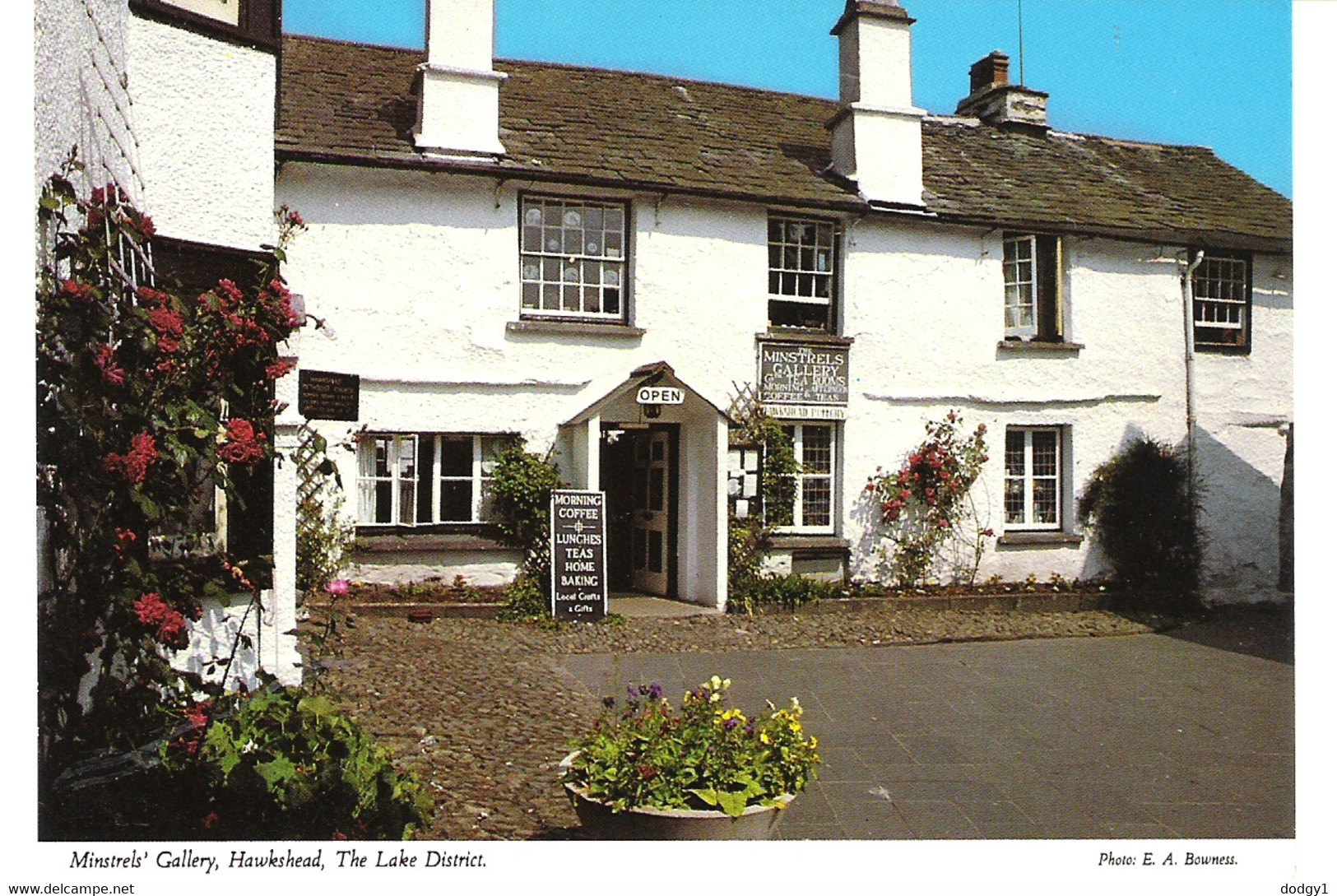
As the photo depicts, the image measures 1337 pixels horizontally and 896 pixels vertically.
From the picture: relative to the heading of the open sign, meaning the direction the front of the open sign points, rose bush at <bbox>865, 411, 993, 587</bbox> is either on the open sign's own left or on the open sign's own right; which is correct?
on the open sign's own left

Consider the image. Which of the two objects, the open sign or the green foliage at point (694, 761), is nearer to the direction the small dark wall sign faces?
the green foliage

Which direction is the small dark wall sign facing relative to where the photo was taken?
toward the camera

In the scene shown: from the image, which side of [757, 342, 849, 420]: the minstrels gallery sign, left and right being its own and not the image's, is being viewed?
front

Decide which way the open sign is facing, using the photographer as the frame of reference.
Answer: facing the viewer

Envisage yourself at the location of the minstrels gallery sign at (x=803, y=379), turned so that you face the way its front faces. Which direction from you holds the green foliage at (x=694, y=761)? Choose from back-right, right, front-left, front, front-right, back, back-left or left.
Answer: front

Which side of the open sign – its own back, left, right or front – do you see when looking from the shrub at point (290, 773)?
front

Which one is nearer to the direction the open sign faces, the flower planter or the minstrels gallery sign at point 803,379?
the flower planter

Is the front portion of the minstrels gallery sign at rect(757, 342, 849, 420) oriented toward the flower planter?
yes

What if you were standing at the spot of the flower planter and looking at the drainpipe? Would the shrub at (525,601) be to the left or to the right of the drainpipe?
left

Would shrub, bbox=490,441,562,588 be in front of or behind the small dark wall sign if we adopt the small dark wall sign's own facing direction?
behind

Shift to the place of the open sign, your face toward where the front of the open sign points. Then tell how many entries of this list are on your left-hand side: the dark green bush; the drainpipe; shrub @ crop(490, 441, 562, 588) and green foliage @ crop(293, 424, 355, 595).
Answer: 2

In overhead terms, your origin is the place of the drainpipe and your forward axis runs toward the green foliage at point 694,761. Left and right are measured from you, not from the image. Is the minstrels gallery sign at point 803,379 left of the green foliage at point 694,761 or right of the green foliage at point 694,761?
right
